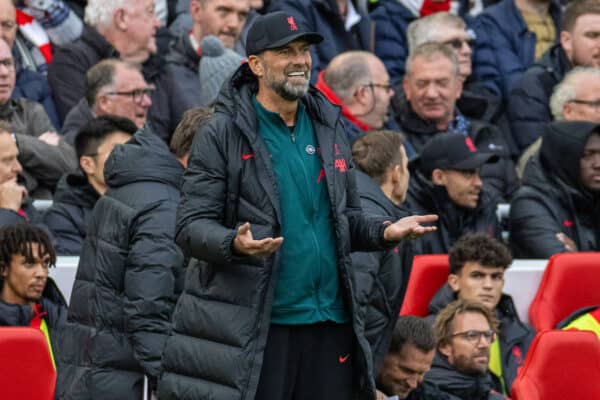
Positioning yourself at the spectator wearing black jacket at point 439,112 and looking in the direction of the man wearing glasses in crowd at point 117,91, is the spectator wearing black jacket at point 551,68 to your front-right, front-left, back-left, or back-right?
back-right

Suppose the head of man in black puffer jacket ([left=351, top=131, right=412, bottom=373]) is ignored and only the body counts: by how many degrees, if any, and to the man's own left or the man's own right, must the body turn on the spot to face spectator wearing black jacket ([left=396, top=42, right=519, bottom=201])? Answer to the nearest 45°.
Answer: approximately 45° to the man's own left

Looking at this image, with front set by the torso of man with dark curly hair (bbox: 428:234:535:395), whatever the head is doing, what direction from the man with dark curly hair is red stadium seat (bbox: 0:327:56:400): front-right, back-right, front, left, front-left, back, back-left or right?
right

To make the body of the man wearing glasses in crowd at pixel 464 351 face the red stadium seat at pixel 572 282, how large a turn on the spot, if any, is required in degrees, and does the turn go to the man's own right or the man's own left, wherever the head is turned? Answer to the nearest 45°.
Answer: approximately 90° to the man's own left

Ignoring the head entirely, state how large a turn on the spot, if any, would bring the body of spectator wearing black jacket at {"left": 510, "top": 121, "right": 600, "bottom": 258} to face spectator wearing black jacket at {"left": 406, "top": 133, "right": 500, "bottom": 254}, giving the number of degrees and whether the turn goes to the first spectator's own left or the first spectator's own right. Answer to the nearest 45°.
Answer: approximately 90° to the first spectator's own right

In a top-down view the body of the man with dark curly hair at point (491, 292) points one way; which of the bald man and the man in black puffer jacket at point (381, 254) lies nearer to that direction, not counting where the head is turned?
the man in black puffer jacket

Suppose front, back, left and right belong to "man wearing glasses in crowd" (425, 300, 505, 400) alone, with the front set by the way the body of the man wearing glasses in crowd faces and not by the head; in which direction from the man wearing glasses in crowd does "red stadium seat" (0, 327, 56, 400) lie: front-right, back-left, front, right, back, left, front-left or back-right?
right

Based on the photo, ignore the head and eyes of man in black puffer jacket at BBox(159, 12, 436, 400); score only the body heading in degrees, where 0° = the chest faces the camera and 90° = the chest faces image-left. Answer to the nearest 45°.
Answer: approximately 315°

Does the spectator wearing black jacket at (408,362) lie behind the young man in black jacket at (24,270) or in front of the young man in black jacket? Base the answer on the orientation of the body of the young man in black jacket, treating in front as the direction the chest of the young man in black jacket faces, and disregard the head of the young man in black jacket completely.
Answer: in front
